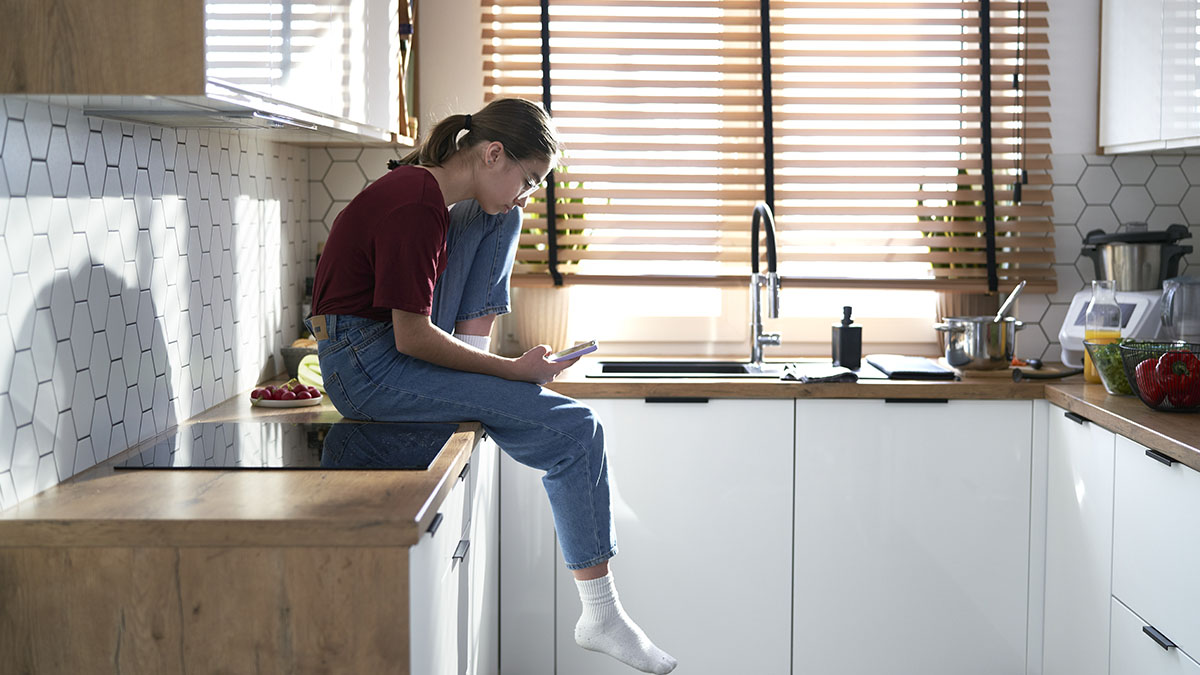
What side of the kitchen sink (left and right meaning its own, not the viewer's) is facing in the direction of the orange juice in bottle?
left

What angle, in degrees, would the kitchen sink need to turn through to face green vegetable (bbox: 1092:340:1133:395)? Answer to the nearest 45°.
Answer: approximately 45° to its left

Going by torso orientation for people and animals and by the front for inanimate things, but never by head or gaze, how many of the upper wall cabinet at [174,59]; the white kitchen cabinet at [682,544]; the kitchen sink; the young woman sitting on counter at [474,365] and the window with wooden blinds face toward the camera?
3

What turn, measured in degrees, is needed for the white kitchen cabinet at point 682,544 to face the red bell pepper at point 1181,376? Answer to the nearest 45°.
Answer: approximately 45° to its left

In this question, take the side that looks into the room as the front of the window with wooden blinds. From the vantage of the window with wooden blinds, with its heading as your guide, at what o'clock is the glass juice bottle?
The glass juice bottle is roughly at 10 o'clock from the window with wooden blinds.

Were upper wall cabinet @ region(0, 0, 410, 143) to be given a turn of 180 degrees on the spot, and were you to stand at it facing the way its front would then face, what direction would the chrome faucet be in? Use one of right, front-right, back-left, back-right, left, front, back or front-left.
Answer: back-right

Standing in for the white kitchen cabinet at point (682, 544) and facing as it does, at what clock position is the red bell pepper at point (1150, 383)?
The red bell pepper is roughly at 10 o'clock from the white kitchen cabinet.

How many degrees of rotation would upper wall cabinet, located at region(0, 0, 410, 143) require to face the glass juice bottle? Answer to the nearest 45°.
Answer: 0° — it already faces it

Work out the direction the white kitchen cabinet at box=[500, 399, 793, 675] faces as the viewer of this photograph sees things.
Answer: facing the viewer

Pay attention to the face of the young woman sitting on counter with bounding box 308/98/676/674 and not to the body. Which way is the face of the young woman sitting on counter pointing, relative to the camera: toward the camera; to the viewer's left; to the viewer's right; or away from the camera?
to the viewer's right

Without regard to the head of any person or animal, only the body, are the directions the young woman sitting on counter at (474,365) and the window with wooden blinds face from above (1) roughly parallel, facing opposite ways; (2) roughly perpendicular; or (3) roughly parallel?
roughly perpendicular

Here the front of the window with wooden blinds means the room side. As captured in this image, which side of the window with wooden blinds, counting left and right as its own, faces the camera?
front

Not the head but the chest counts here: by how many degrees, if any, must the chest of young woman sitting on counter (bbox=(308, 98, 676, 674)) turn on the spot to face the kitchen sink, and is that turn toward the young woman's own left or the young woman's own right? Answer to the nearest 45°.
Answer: approximately 45° to the young woman's own left

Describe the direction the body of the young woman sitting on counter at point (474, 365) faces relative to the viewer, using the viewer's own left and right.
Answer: facing to the right of the viewer

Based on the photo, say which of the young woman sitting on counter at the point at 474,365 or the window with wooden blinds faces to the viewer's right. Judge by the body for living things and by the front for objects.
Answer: the young woman sitting on counter

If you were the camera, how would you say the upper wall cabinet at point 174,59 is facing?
facing to the right of the viewer
